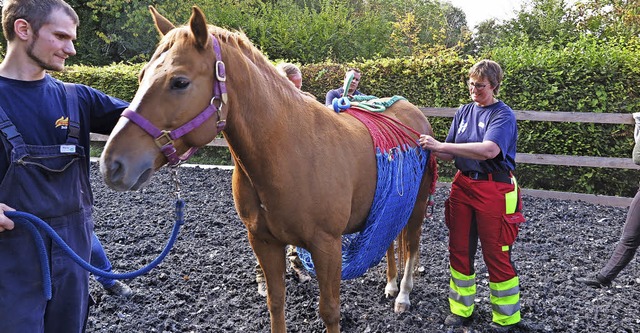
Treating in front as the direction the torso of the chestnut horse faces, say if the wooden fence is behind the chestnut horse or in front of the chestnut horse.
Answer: behind

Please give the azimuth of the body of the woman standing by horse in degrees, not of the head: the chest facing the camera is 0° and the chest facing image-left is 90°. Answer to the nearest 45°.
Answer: approximately 45°

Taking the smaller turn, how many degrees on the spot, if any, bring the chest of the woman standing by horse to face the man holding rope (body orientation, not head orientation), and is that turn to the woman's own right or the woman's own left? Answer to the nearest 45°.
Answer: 0° — they already face them

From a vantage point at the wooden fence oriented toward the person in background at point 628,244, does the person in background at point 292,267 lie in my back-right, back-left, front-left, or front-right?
front-right

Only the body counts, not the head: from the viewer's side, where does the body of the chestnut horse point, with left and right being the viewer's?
facing the viewer and to the left of the viewer

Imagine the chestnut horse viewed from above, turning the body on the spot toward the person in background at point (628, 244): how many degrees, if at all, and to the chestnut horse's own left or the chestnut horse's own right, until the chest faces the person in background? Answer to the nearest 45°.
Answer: approximately 135° to the chestnut horse's own left

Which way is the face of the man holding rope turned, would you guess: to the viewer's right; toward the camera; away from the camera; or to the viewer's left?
to the viewer's right

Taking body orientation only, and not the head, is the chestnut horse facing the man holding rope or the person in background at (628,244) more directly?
the man holding rope

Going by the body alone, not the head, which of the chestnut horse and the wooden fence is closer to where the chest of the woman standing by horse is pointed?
the chestnut horse
